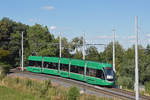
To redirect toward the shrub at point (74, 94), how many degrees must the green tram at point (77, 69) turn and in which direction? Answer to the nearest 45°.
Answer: approximately 45° to its right

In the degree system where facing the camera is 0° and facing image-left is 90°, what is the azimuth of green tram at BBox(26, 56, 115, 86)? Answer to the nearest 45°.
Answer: approximately 315°
